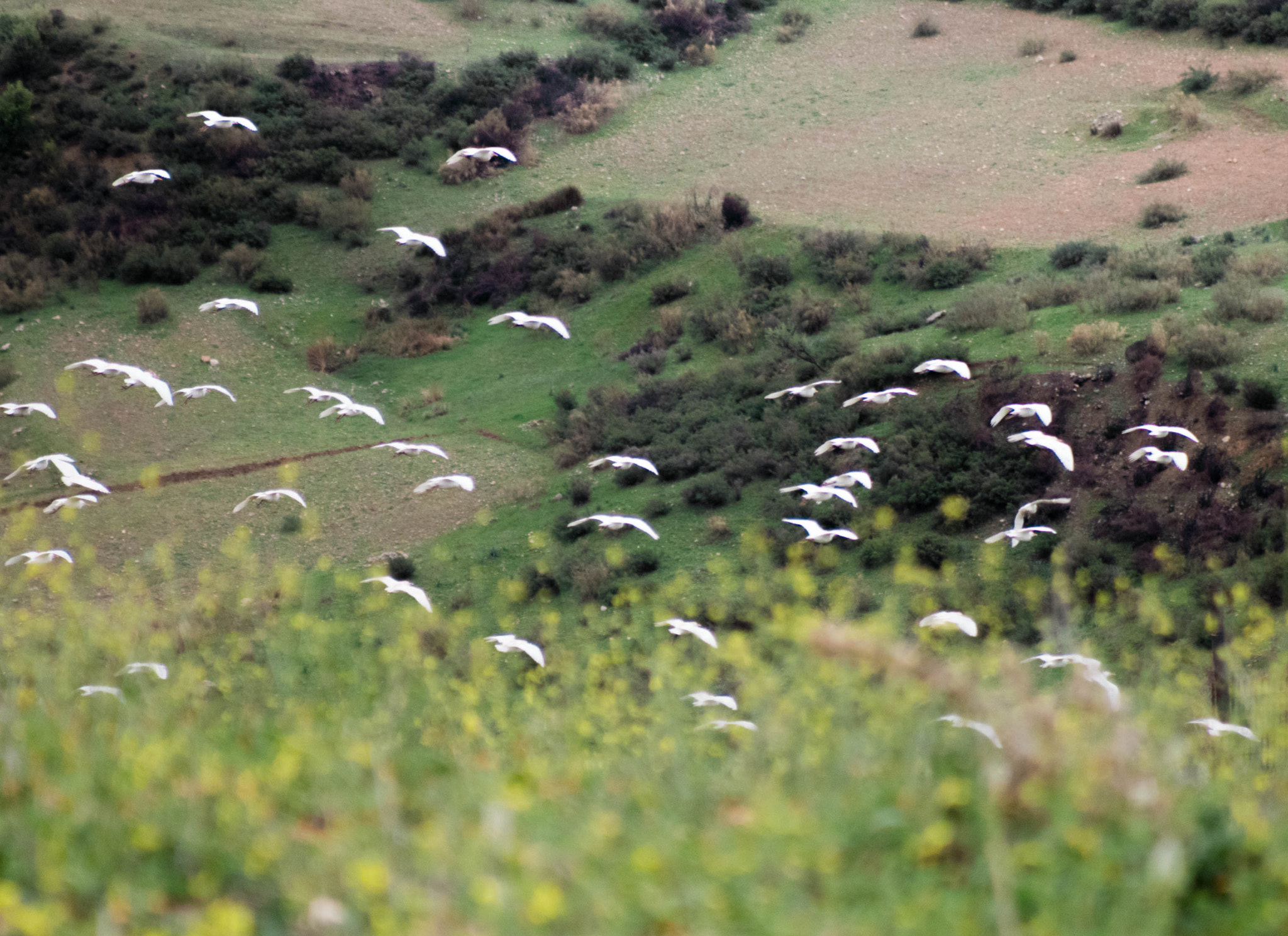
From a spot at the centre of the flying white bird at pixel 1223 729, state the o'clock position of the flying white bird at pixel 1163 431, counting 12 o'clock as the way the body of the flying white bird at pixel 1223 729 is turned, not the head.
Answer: the flying white bird at pixel 1163 431 is roughly at 4 o'clock from the flying white bird at pixel 1223 729.

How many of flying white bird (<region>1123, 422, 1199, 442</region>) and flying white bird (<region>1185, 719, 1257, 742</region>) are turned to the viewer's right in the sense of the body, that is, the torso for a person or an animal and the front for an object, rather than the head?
0

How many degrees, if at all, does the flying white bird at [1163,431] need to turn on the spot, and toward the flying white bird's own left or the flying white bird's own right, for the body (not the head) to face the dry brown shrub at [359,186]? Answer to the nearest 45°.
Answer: approximately 90° to the flying white bird's own right

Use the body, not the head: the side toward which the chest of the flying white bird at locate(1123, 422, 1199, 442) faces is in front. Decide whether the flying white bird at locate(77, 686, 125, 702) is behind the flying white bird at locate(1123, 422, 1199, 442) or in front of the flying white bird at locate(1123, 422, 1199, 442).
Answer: in front

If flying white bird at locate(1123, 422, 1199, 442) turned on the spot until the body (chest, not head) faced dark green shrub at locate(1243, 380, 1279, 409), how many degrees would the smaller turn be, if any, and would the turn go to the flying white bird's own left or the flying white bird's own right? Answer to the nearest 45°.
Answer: approximately 180°

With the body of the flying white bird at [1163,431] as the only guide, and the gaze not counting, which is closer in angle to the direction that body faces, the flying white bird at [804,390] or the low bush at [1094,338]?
the flying white bird

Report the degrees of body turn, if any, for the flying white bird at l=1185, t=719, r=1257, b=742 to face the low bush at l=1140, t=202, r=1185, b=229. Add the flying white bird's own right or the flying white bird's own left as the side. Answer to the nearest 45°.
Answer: approximately 135° to the flying white bird's own right
